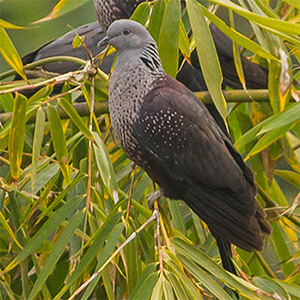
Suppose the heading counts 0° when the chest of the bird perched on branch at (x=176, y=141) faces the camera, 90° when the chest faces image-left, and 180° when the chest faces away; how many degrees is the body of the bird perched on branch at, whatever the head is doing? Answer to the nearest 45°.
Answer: approximately 90°
